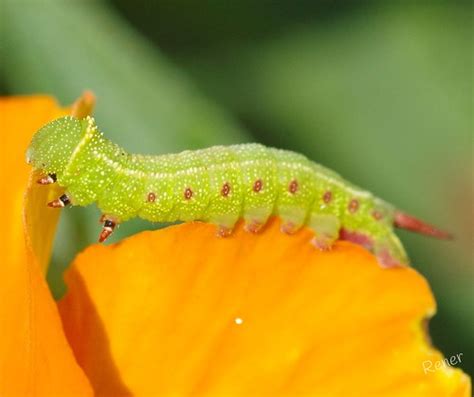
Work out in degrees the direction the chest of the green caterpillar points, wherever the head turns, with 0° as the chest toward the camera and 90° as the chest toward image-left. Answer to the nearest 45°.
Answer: approximately 90°
